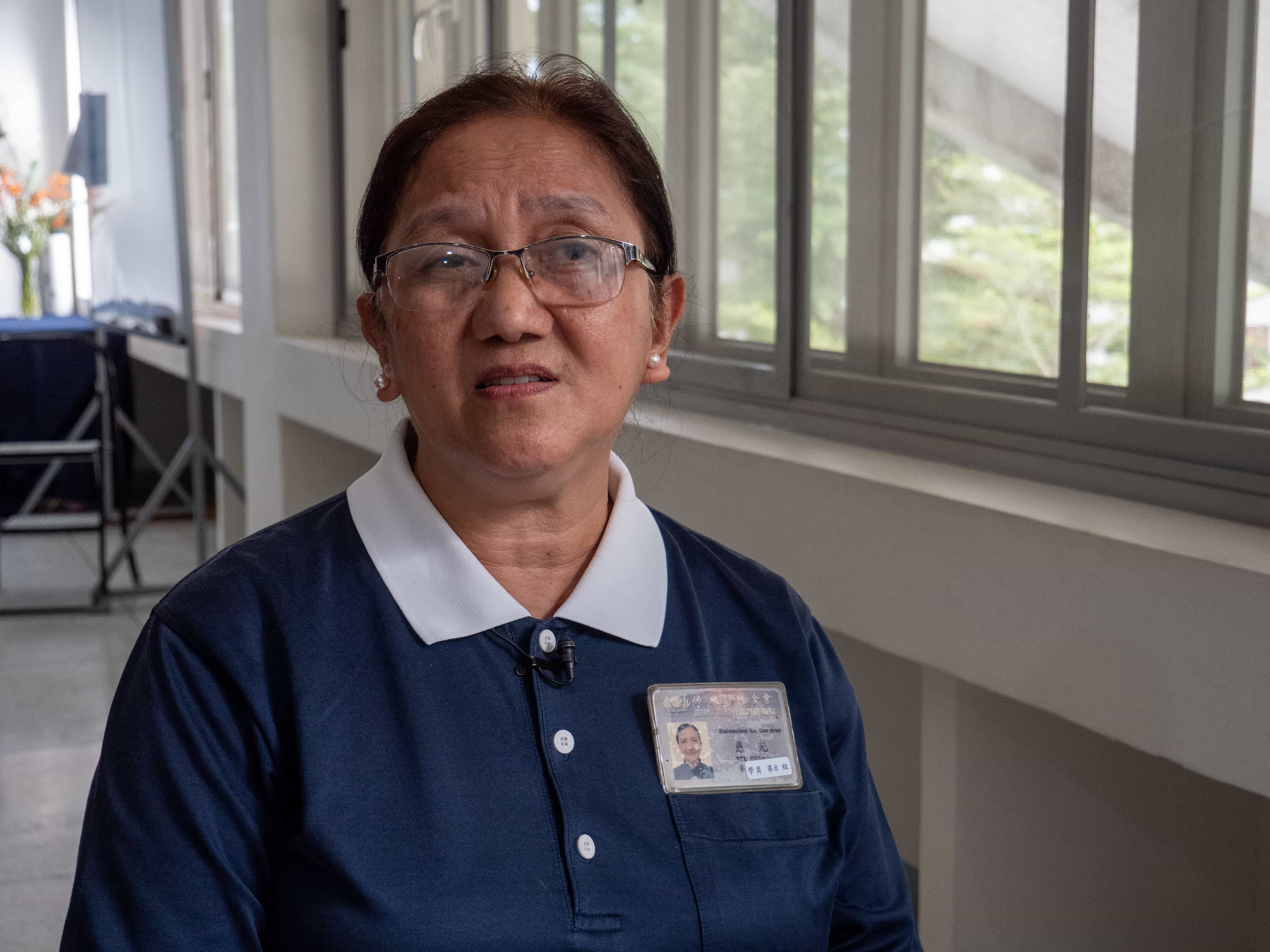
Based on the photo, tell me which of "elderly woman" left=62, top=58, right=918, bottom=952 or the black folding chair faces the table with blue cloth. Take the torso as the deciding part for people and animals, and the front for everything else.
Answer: the black folding chair

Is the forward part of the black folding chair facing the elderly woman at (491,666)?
no

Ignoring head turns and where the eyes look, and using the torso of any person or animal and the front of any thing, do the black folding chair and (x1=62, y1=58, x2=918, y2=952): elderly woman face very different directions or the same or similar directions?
very different directions

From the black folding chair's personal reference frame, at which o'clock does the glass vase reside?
The glass vase is roughly at 12 o'clock from the black folding chair.

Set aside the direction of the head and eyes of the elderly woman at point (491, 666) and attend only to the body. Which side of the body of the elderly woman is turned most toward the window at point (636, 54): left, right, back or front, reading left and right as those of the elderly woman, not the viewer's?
back

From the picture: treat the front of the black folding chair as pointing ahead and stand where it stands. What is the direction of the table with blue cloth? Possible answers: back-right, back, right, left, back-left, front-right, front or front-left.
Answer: front

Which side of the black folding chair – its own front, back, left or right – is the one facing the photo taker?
back

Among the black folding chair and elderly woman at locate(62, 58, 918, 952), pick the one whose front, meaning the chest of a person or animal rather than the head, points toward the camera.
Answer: the elderly woman

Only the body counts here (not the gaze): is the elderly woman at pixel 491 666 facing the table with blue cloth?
no

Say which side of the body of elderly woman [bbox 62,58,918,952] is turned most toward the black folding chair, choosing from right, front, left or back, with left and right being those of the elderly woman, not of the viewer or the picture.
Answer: back

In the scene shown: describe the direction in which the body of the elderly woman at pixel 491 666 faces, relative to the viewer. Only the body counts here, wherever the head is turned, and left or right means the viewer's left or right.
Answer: facing the viewer

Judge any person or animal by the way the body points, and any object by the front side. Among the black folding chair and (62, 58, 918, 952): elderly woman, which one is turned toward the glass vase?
the black folding chair

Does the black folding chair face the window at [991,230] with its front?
no

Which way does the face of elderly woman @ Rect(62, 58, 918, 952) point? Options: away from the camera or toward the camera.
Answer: toward the camera

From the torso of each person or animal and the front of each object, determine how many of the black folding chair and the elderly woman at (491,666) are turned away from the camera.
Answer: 1
